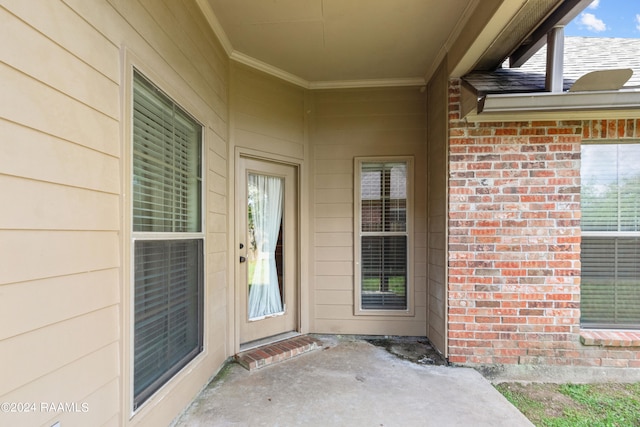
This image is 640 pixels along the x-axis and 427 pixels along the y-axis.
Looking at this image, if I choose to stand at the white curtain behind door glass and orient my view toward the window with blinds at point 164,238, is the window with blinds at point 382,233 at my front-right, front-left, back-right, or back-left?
back-left

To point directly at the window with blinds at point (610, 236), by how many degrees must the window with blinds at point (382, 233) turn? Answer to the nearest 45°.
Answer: approximately 90° to its left

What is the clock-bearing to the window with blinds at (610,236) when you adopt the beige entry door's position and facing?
The window with blinds is roughly at 11 o'clock from the beige entry door.

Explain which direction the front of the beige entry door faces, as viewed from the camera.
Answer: facing the viewer and to the right of the viewer

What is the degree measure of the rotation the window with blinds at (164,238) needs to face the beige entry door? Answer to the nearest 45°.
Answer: approximately 90° to its left

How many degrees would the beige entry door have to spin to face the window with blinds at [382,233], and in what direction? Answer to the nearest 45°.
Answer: approximately 45° to its left

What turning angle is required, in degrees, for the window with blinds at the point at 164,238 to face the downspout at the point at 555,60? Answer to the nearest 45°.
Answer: approximately 45° to its left

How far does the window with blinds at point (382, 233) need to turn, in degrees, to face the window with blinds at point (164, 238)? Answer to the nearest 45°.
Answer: approximately 45° to its right

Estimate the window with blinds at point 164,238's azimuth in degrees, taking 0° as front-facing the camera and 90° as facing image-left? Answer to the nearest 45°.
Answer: approximately 315°

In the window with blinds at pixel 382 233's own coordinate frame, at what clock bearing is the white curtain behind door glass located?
The white curtain behind door glass is roughly at 2 o'clock from the window with blinds.

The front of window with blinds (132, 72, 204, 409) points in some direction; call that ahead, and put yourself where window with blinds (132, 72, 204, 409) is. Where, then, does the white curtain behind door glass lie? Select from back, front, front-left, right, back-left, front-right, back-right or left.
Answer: left

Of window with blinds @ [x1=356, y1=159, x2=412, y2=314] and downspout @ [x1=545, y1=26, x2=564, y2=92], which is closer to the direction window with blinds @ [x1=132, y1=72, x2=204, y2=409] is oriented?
the downspout

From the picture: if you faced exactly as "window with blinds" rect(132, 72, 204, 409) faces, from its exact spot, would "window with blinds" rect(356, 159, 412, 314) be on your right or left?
on your left

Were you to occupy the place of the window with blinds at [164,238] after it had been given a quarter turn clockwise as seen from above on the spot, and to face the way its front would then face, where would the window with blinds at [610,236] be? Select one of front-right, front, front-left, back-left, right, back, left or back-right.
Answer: back-left

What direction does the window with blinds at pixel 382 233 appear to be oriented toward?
toward the camera
